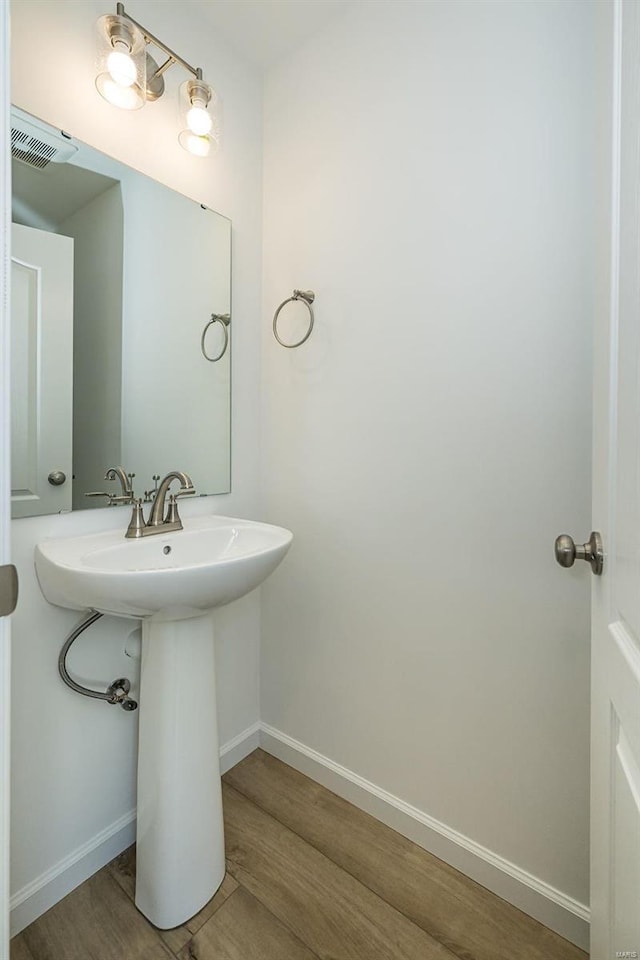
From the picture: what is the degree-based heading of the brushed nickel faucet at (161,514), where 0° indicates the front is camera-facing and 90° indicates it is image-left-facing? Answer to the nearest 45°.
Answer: approximately 315°

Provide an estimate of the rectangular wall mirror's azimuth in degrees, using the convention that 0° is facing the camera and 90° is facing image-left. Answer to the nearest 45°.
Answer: approximately 315°

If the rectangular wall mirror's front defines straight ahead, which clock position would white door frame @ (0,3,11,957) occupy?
The white door frame is roughly at 2 o'clock from the rectangular wall mirror.

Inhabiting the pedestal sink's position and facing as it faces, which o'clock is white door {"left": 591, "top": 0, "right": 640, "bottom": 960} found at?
The white door is roughly at 12 o'clock from the pedestal sink.

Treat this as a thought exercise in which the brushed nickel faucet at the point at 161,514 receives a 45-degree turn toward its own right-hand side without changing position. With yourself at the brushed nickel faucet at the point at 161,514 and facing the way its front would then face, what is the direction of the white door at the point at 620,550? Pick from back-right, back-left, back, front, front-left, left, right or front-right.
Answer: front-left

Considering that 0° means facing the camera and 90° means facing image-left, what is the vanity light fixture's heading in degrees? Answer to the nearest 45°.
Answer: approximately 315°
